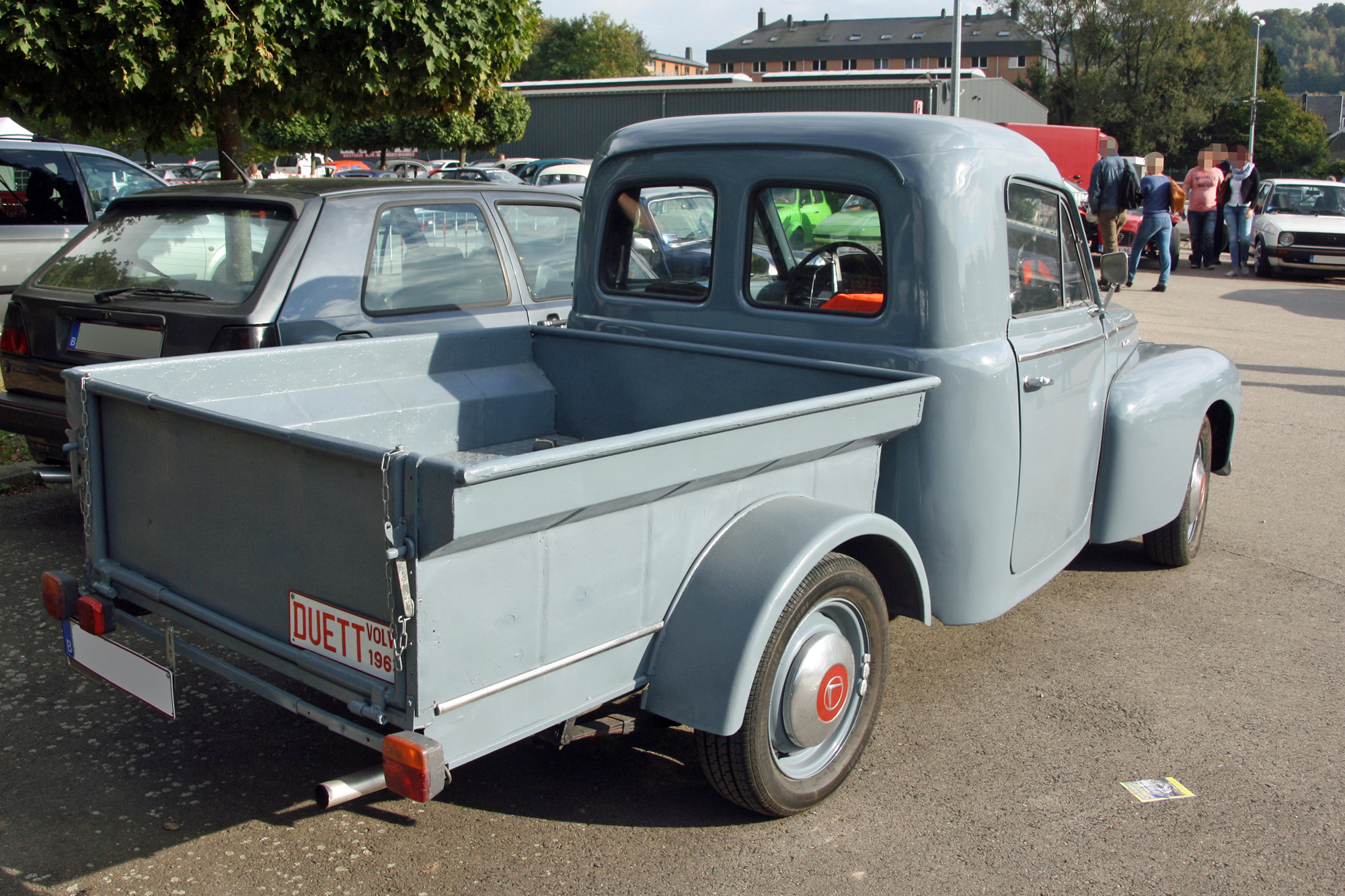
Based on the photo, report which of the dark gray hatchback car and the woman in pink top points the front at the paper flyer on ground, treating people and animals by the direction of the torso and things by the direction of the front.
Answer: the woman in pink top

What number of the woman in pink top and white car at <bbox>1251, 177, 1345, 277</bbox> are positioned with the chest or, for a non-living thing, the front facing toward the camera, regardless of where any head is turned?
2

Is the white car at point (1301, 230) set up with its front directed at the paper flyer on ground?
yes

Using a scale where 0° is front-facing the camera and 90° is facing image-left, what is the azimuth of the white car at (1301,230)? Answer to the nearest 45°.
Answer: approximately 0°

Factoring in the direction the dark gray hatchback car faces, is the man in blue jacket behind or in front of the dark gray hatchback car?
in front
